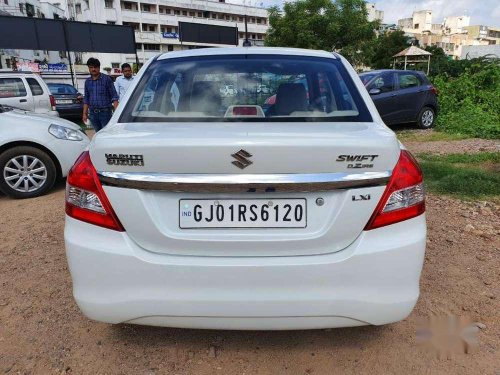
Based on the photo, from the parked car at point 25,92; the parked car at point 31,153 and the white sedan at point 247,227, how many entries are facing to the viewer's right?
1

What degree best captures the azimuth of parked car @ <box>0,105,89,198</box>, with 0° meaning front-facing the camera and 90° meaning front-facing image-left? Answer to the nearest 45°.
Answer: approximately 270°

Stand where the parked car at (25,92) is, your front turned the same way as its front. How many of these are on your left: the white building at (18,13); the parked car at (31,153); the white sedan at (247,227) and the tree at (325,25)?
2

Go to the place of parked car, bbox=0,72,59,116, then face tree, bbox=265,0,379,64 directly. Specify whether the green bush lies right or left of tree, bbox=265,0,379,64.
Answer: right

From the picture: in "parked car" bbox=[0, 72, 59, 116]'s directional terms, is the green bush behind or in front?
behind

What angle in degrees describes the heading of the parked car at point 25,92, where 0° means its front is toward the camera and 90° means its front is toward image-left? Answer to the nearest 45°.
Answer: approximately 90°

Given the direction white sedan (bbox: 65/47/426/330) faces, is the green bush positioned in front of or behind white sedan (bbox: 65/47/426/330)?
in front

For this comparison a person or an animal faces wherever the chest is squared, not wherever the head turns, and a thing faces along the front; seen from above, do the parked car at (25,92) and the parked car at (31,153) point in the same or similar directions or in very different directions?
very different directions

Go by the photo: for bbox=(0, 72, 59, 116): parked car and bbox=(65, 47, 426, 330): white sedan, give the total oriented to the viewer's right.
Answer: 0

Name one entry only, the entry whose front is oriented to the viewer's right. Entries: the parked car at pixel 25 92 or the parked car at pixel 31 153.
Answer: the parked car at pixel 31 153

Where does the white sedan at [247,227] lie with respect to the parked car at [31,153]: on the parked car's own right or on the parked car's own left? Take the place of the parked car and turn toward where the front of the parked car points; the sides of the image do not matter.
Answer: on the parked car's own right

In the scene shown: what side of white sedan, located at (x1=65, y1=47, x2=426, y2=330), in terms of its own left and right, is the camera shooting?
back

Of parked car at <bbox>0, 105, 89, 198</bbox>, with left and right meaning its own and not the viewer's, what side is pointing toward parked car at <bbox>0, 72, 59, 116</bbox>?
left
